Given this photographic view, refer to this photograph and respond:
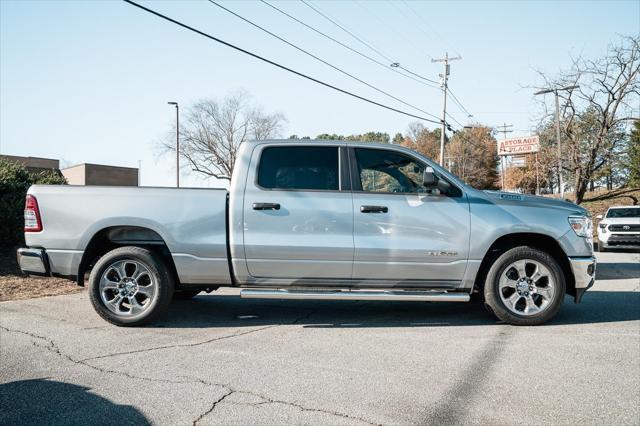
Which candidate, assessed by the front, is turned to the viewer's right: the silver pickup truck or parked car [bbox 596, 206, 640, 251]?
the silver pickup truck

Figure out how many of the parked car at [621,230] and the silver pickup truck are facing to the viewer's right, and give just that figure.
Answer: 1

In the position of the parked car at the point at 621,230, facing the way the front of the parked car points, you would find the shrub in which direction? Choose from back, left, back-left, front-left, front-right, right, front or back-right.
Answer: front-right

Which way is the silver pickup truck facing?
to the viewer's right

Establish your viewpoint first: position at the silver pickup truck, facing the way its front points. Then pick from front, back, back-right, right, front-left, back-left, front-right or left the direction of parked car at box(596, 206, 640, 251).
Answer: front-left

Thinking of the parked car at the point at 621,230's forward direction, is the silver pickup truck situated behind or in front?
in front

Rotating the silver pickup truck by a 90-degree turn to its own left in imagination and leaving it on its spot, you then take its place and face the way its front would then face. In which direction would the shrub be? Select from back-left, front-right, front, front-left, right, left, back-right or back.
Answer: front-left

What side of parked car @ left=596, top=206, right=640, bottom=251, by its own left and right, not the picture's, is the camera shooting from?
front
